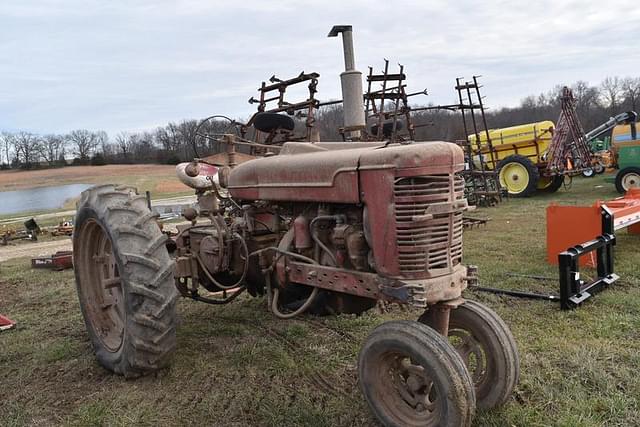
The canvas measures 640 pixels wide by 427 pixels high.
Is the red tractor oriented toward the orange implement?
no

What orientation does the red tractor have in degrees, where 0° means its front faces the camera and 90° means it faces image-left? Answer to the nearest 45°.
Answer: approximately 315°
